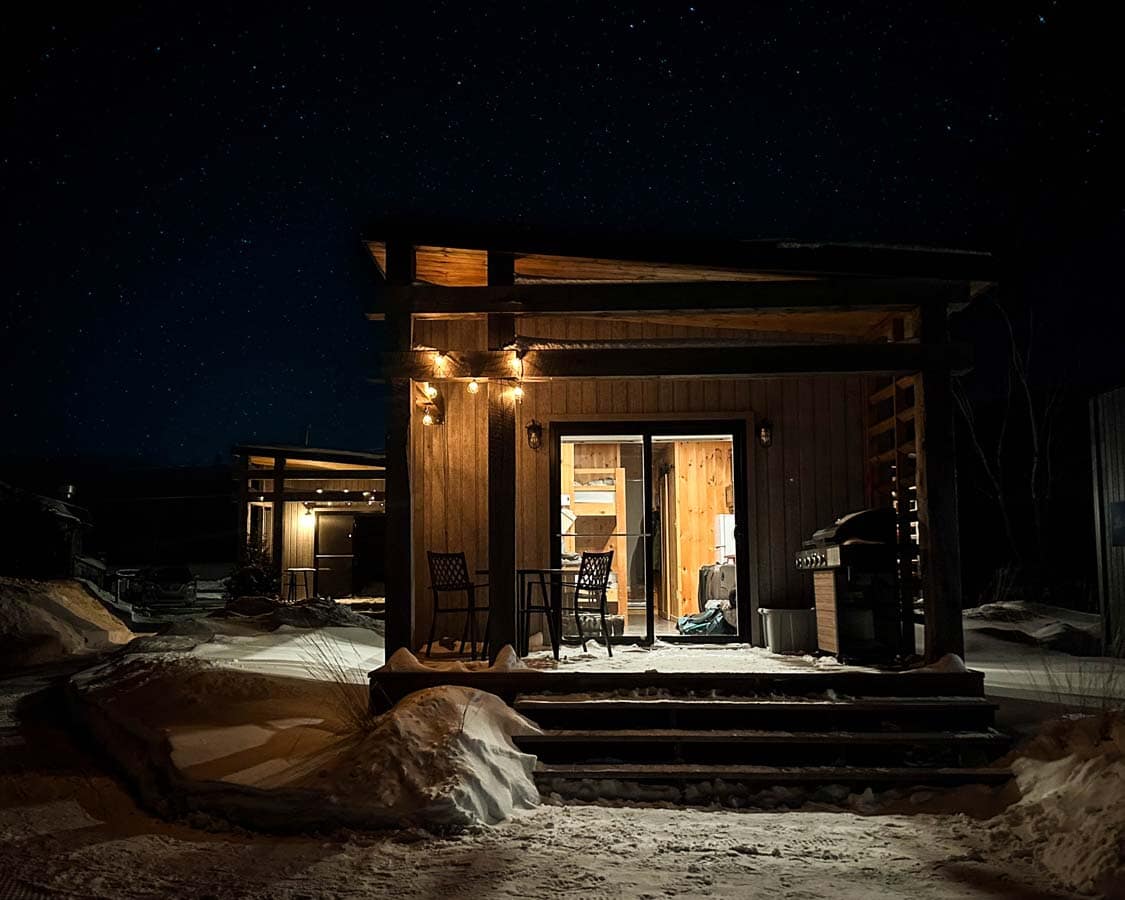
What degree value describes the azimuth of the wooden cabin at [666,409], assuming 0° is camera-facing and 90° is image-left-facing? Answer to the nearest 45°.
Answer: approximately 0°

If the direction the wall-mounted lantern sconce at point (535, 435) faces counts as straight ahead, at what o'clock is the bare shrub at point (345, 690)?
The bare shrub is roughly at 1 o'clock from the wall-mounted lantern sconce.

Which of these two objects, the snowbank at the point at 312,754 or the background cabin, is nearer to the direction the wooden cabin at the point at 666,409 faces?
the snowbank

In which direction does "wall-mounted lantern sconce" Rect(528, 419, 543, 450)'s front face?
toward the camera

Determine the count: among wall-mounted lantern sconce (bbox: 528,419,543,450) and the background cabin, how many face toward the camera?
2

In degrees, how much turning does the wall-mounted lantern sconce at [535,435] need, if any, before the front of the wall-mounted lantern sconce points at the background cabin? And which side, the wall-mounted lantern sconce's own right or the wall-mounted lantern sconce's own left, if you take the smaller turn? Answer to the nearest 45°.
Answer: approximately 180°

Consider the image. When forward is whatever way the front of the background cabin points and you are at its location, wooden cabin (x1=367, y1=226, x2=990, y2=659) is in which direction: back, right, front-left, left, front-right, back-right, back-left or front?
front

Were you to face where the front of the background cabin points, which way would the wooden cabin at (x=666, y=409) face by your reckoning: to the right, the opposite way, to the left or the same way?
the same way

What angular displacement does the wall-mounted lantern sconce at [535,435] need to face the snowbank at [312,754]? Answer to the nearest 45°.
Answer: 0° — it already faces it

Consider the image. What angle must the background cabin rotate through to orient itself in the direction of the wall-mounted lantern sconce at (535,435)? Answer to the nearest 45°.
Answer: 0° — it already faces it

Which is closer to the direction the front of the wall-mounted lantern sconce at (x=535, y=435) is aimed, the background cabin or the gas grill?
the gas grill

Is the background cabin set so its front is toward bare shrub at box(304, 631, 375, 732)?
yes

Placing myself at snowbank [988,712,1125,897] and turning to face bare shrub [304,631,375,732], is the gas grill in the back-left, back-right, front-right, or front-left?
front-right

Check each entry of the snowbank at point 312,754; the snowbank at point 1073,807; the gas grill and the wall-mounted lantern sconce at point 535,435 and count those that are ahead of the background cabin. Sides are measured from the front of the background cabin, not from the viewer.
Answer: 4

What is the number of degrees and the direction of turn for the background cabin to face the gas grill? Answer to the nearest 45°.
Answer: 0° — it already faces it

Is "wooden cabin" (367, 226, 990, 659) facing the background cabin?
no
